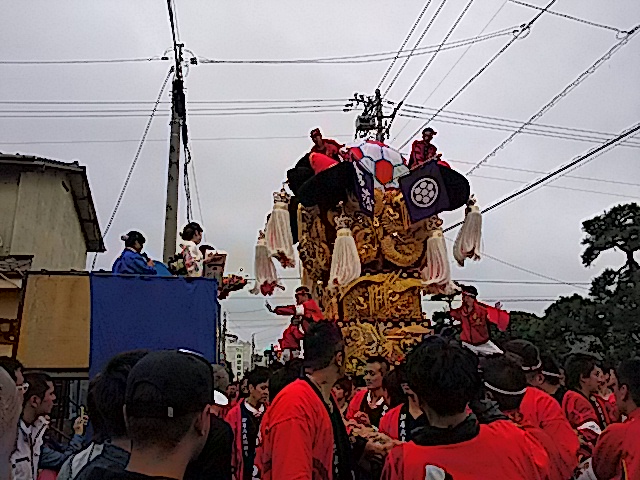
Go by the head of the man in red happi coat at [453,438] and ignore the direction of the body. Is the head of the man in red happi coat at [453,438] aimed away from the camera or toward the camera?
away from the camera

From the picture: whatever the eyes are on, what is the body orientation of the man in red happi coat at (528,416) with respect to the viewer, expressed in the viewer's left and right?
facing away from the viewer and to the left of the viewer

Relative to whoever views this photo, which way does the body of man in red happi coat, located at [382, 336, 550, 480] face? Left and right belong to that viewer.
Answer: facing away from the viewer

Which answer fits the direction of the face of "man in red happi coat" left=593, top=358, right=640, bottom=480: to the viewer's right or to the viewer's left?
to the viewer's left
